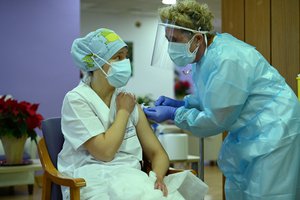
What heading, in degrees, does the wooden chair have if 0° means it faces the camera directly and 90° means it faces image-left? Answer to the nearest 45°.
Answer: approximately 315°

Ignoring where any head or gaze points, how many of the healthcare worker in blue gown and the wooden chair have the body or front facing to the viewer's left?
1

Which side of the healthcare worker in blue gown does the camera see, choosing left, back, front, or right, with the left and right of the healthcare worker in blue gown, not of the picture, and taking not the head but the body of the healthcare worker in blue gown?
left

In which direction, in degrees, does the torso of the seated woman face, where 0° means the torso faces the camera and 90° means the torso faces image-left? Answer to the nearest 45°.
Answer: approximately 315°

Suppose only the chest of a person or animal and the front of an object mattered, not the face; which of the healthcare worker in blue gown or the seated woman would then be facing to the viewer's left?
the healthcare worker in blue gown

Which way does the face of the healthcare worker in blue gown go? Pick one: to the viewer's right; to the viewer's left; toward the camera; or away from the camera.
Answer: to the viewer's left
